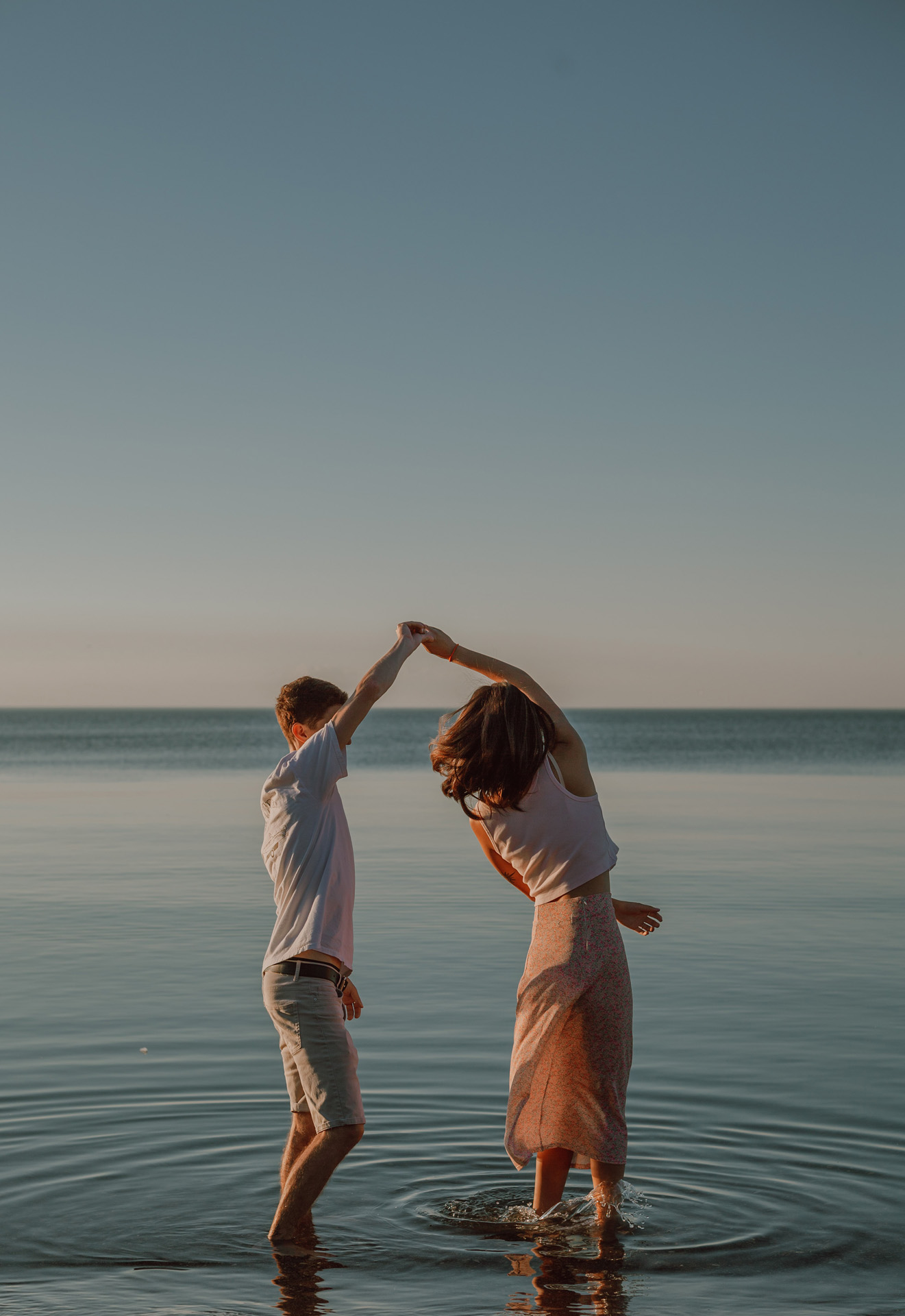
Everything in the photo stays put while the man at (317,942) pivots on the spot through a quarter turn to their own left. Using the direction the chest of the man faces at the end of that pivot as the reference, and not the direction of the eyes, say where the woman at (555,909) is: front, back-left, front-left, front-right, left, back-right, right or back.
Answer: right

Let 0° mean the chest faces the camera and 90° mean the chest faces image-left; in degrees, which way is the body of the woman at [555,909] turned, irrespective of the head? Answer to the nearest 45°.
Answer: approximately 180°

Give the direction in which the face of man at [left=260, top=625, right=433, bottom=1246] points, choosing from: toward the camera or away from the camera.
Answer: away from the camera

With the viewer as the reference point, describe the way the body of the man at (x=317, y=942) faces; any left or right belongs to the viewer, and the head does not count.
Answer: facing to the right of the viewer
